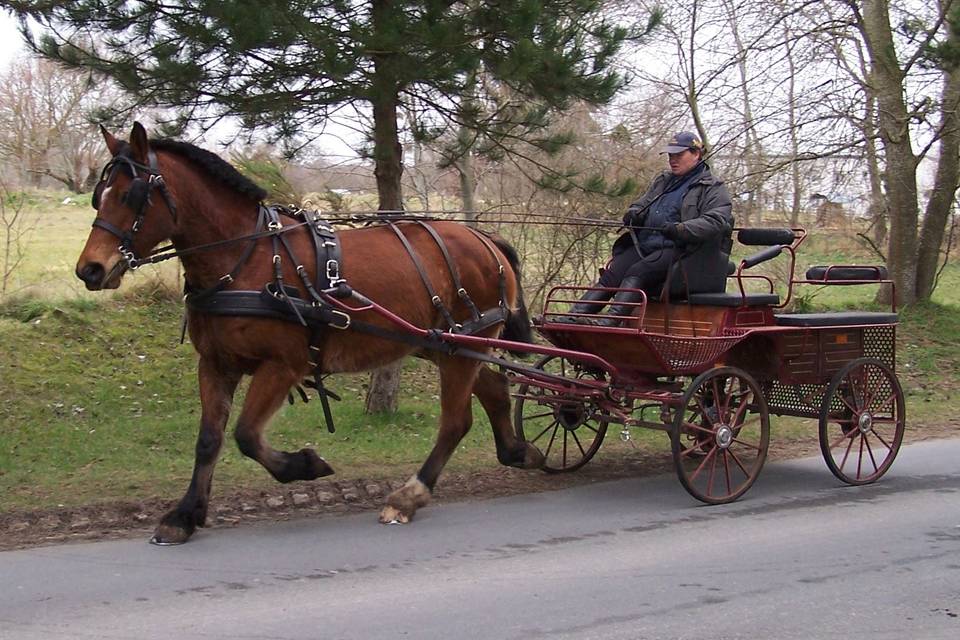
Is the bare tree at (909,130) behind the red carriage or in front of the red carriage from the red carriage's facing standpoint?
behind

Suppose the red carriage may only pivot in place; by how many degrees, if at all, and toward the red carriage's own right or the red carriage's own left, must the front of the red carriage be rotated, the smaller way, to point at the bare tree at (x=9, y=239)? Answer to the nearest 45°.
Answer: approximately 45° to the red carriage's own right

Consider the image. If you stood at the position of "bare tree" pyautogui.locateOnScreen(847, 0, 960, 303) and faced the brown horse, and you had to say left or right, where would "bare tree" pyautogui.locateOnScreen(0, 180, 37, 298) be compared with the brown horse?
right

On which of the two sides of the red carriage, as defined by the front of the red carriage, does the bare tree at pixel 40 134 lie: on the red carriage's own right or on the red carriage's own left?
on the red carriage's own right

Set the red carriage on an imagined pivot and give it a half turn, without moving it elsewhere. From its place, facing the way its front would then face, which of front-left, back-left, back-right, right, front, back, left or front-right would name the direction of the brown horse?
back

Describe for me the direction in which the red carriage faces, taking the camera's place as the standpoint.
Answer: facing the viewer and to the left of the viewer
